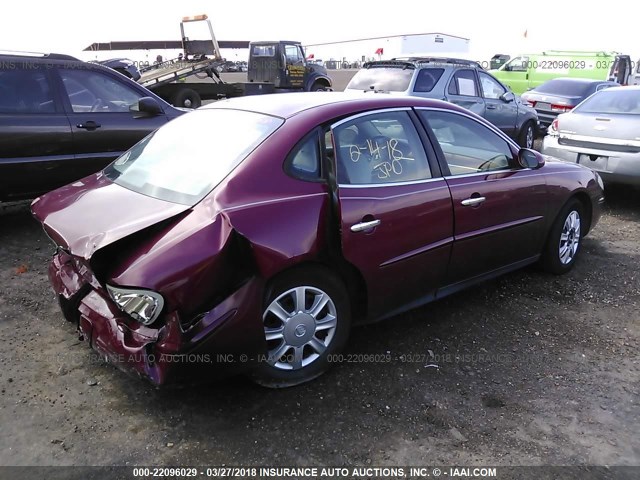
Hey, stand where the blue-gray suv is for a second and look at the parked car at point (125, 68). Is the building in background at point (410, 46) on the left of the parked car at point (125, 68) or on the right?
right

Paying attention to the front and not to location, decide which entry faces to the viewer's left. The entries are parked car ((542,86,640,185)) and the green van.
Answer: the green van

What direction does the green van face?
to the viewer's left

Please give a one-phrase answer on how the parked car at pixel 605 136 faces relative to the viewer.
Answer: facing away from the viewer and to the right of the viewer

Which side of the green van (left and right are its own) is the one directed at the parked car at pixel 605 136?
left

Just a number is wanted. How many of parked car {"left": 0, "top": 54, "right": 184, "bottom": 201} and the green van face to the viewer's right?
1

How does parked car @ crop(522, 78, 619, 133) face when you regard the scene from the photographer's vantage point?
facing away from the viewer and to the right of the viewer

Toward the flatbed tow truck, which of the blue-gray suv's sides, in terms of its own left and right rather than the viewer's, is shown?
left

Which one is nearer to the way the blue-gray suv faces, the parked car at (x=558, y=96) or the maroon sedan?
the parked car

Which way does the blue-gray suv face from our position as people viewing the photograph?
facing away from the viewer and to the right of the viewer

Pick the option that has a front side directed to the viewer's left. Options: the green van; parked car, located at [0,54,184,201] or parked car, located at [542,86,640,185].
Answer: the green van

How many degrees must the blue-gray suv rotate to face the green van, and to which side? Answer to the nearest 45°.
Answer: approximately 45° to its left

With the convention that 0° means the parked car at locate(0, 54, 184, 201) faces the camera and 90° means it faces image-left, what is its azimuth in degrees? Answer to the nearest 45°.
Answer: approximately 270°
